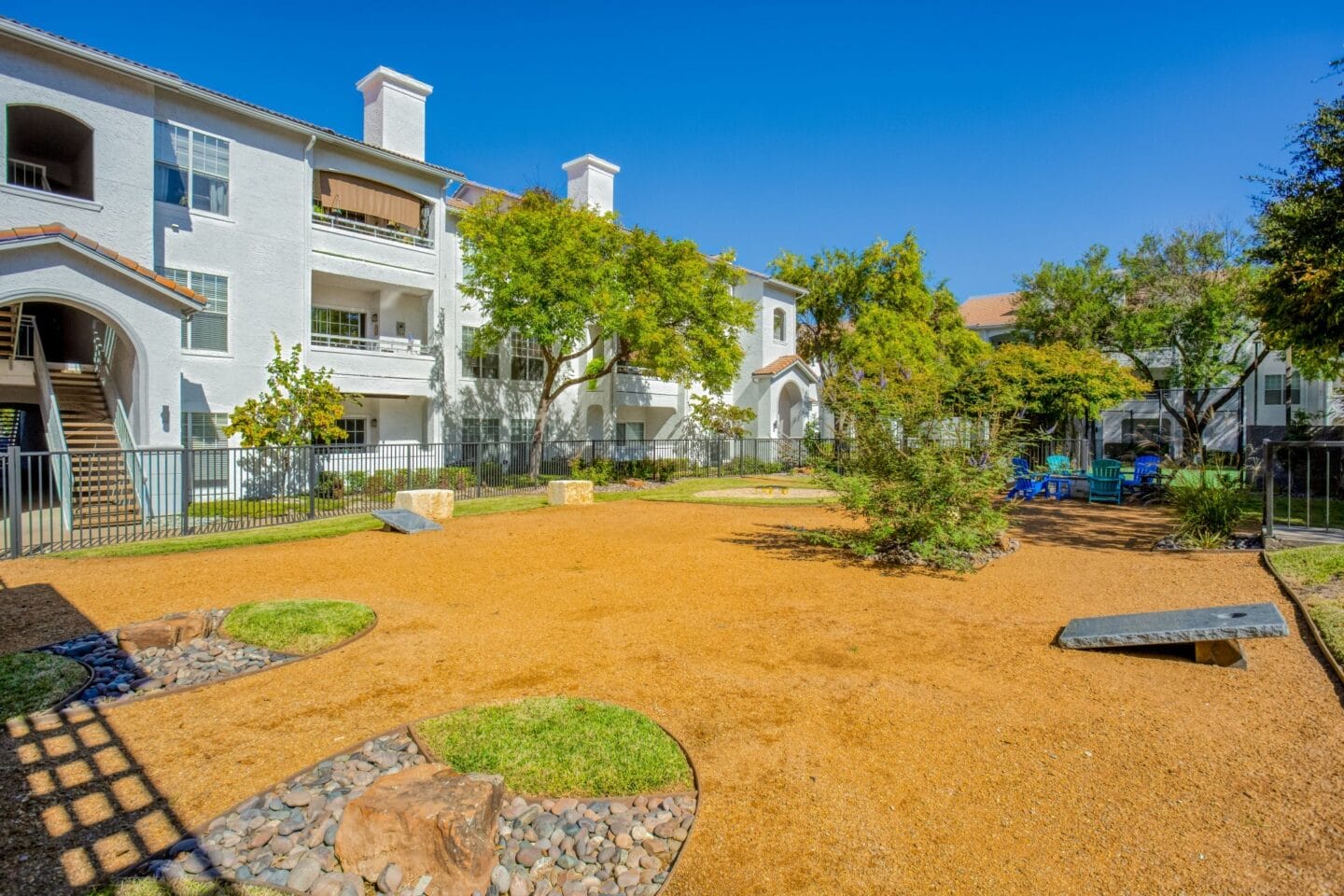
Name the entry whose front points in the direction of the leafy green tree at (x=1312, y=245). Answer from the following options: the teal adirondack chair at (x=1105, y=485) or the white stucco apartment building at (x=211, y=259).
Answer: the white stucco apartment building

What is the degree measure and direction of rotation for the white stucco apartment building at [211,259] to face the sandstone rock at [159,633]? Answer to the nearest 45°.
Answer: approximately 45° to its right

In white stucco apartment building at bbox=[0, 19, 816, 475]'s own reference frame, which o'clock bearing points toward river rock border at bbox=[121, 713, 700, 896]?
The river rock border is roughly at 1 o'clock from the white stucco apartment building.

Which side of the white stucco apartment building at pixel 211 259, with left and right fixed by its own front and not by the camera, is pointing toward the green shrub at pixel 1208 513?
front

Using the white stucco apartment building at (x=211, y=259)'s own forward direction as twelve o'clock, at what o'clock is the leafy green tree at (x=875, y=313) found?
The leafy green tree is roughly at 10 o'clock from the white stucco apartment building.

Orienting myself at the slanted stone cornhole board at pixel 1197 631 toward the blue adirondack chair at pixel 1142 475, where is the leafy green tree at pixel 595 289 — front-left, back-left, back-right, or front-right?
front-left

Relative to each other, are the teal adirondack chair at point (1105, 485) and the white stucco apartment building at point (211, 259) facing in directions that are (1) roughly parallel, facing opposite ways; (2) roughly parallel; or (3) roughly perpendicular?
roughly perpendicular

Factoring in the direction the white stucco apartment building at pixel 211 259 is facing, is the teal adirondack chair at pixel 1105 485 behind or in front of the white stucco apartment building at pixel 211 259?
in front

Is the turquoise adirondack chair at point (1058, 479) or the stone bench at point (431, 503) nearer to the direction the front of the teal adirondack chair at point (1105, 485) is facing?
the turquoise adirondack chair

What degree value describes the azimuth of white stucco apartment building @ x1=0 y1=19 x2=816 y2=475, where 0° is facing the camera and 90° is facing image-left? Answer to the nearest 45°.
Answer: approximately 315°

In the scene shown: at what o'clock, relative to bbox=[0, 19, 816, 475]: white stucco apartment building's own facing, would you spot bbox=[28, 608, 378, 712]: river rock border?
The river rock border is roughly at 1 o'clock from the white stucco apartment building.
